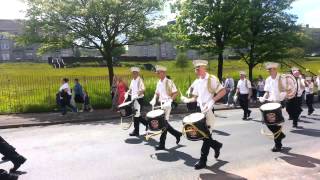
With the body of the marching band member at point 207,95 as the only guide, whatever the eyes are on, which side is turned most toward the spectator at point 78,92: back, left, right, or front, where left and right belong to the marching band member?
right

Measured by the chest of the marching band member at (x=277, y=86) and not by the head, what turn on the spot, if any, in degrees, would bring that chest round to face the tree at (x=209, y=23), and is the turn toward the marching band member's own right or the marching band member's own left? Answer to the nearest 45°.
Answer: approximately 135° to the marching band member's own right

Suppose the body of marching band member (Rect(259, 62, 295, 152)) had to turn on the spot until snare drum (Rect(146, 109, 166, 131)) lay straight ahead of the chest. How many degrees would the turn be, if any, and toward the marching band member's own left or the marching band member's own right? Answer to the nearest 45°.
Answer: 0° — they already face it

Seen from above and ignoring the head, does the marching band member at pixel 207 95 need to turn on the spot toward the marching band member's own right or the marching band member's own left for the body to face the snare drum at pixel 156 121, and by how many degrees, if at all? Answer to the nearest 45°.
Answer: approximately 90° to the marching band member's own right

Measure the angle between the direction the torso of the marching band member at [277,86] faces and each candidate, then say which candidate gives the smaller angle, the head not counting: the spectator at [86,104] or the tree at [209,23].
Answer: the spectator
